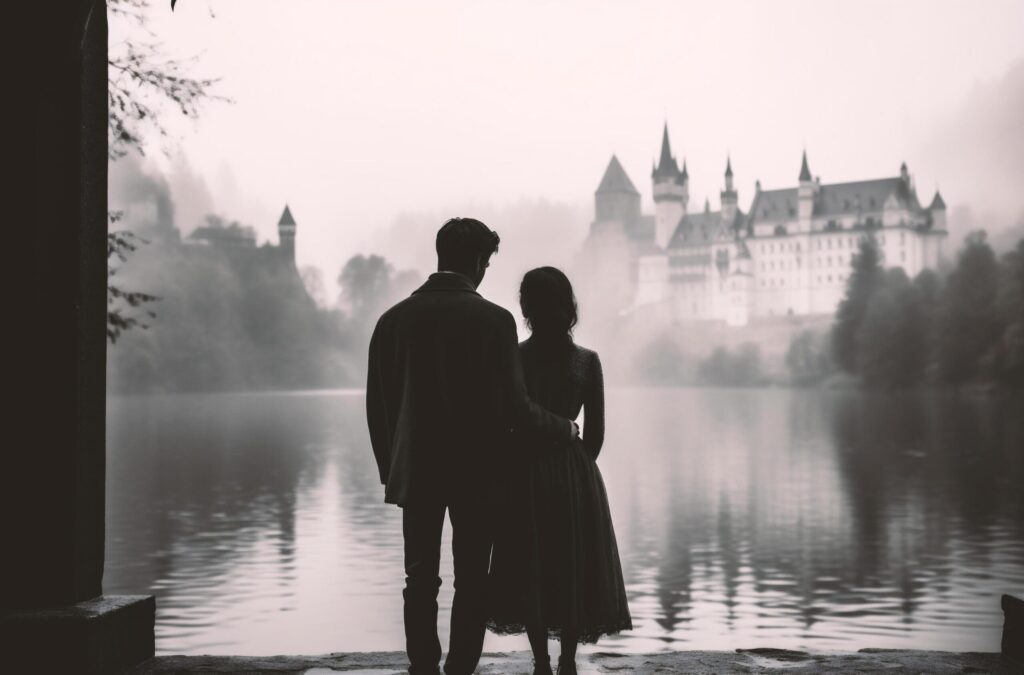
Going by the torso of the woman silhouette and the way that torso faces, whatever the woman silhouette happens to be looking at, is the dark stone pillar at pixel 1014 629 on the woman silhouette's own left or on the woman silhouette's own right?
on the woman silhouette's own right

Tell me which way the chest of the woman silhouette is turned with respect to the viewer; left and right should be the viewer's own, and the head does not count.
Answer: facing away from the viewer
